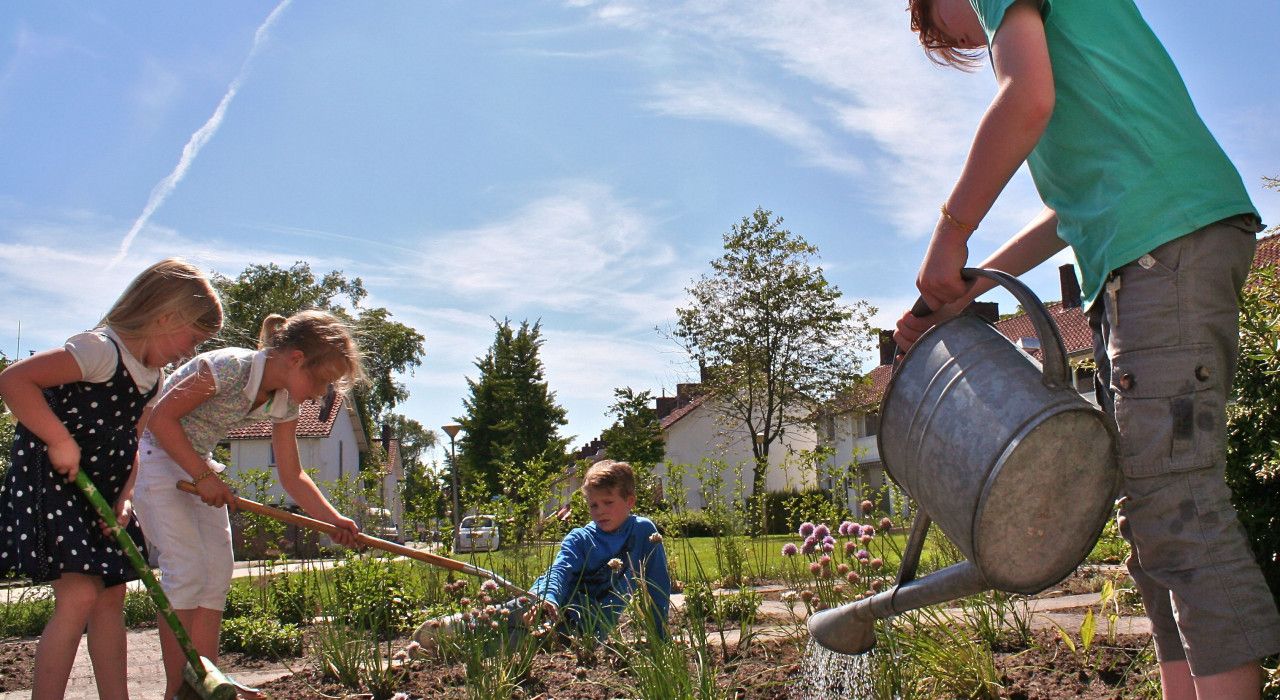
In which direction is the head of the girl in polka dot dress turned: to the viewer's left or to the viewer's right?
to the viewer's right

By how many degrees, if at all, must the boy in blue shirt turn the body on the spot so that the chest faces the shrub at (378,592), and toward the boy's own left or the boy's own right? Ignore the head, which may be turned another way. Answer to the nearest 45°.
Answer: approximately 90° to the boy's own right

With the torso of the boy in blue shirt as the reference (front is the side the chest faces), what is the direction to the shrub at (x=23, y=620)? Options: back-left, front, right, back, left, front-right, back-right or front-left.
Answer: right

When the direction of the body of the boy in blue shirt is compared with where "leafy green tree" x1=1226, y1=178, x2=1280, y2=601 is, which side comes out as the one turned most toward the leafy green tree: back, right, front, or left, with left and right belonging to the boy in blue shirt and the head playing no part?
left

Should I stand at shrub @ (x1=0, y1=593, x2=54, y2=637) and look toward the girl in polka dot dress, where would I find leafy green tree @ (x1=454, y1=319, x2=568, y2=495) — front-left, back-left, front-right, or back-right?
back-left

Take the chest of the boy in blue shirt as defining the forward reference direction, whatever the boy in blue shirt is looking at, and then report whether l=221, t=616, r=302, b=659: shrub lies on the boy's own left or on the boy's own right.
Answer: on the boy's own right

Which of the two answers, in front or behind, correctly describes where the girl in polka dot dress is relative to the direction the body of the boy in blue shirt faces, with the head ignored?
in front

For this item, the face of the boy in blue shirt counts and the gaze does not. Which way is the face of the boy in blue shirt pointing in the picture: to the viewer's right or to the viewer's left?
to the viewer's left

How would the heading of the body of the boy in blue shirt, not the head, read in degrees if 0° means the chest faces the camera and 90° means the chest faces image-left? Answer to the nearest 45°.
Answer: approximately 45°

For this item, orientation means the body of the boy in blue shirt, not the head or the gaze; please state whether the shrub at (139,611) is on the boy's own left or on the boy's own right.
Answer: on the boy's own right

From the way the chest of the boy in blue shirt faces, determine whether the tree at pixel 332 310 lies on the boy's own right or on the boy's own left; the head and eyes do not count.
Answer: on the boy's own right
